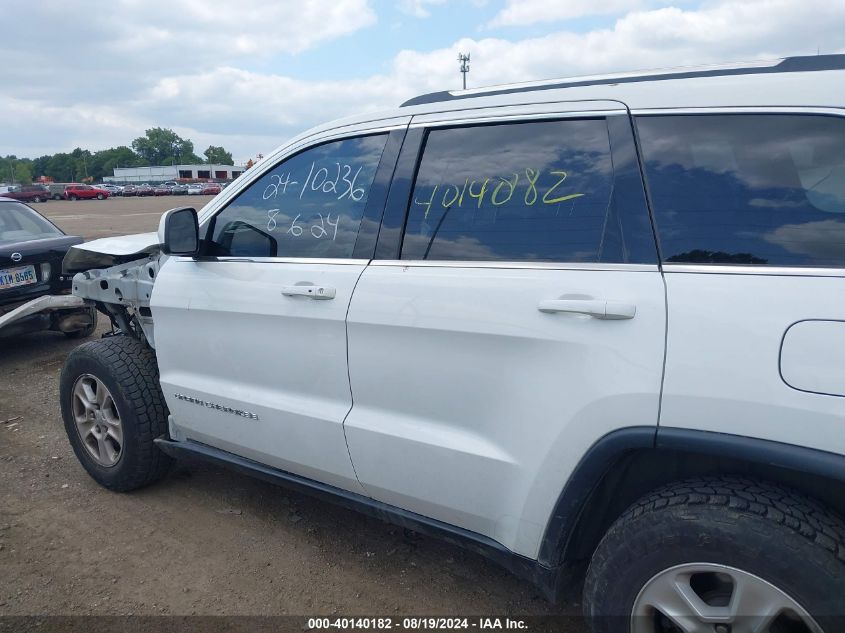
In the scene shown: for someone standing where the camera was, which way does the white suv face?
facing away from the viewer and to the left of the viewer
